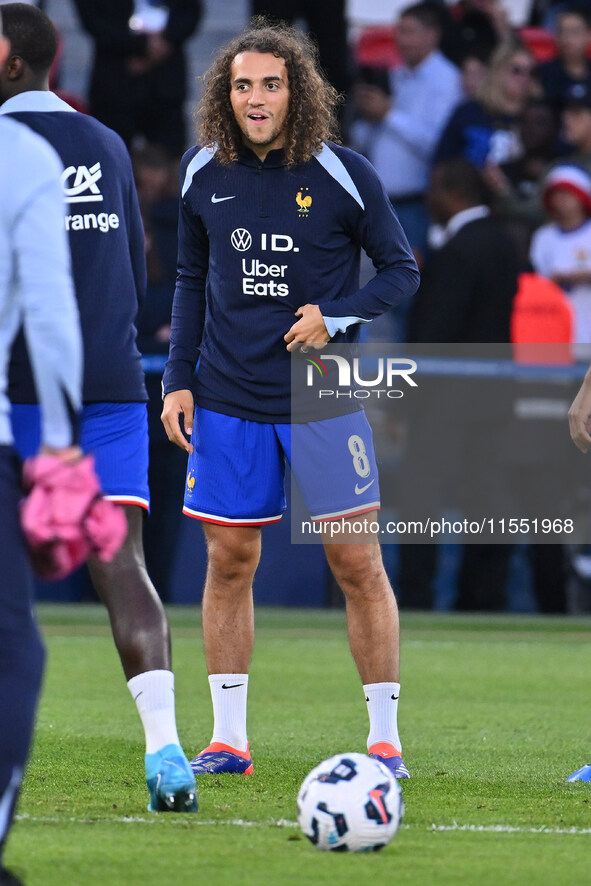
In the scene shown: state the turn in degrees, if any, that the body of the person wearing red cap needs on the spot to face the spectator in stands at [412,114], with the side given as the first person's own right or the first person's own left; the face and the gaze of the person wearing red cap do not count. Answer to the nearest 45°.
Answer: approximately 135° to the first person's own right

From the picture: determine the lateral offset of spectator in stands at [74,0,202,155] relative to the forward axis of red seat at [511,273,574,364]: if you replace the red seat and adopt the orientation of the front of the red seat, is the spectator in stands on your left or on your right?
on your right

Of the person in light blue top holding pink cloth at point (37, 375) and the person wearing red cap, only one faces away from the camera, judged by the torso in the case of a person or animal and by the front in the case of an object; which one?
the person in light blue top holding pink cloth

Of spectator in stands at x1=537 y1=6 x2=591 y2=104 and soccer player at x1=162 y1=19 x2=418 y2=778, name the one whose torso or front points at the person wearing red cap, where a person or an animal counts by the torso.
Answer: the spectator in stands

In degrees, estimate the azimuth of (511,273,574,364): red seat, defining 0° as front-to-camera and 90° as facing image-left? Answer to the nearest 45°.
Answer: approximately 0°

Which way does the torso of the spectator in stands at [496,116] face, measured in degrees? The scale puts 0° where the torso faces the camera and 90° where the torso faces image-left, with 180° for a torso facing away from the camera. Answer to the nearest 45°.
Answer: approximately 315°

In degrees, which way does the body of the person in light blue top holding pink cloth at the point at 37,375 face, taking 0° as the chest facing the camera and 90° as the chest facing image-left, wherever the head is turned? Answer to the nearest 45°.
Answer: approximately 180°

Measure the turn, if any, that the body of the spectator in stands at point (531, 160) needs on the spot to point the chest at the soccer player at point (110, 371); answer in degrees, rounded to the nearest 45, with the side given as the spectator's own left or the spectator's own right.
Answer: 0° — they already face them
